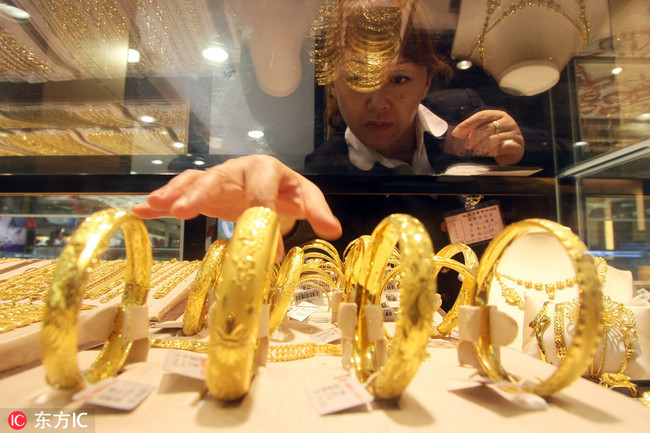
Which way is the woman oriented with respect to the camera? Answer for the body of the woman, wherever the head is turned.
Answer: toward the camera

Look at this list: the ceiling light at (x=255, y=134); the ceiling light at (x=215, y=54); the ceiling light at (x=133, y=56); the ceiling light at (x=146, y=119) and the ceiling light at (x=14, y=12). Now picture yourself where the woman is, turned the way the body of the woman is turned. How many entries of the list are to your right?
5

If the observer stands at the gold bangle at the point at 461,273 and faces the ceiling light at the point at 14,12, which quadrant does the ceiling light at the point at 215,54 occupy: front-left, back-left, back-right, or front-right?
front-right

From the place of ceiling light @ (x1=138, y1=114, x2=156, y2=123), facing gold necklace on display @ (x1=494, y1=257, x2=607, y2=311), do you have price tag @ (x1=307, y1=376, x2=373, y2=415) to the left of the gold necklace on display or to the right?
right

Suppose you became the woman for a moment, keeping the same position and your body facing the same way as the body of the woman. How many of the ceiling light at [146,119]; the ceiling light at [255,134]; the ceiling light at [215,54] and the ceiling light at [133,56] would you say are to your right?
4

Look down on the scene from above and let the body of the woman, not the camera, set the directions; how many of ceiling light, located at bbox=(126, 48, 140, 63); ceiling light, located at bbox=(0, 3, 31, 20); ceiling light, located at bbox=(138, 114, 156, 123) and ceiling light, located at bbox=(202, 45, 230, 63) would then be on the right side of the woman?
4

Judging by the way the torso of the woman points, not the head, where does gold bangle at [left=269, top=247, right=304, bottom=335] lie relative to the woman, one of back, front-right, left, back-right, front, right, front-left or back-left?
front-right

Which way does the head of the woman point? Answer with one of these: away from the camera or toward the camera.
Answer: toward the camera

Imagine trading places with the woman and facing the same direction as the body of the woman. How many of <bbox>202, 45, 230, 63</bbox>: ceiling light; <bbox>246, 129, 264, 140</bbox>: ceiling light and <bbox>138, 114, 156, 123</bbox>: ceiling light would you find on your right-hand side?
3

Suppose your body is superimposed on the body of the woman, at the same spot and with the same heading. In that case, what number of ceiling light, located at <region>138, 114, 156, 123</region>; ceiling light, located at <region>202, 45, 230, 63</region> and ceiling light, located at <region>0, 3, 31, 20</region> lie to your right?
3

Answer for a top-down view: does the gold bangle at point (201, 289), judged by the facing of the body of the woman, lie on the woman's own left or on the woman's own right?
on the woman's own right

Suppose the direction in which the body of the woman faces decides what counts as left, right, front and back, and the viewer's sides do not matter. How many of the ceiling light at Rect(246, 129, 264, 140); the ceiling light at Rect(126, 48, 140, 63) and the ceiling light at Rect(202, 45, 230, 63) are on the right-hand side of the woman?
3

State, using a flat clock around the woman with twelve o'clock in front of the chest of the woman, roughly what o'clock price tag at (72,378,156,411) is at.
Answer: The price tag is roughly at 1 o'clock from the woman.
